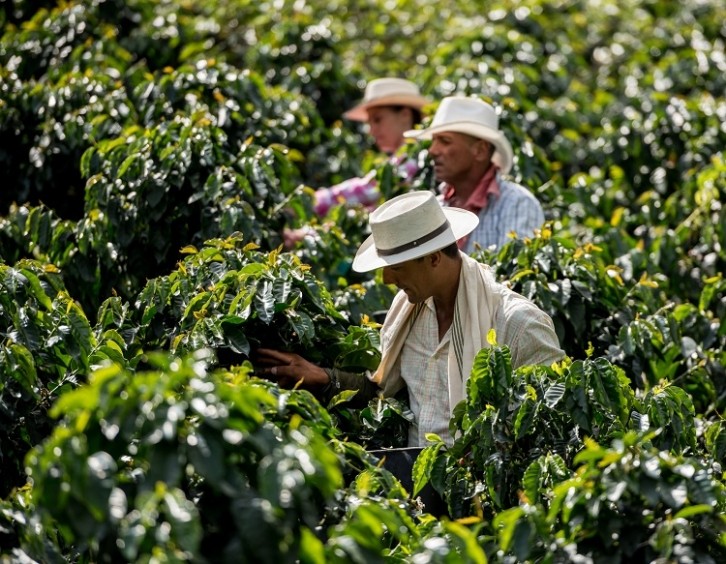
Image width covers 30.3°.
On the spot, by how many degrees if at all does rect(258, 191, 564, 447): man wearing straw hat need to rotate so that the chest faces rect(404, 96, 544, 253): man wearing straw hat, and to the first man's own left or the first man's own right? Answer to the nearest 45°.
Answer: approximately 135° to the first man's own right

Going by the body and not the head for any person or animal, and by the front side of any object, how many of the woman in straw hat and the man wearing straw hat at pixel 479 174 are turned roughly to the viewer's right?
0

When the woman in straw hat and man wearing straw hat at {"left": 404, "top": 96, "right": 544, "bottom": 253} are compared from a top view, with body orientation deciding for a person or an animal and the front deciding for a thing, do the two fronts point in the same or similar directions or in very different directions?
same or similar directions

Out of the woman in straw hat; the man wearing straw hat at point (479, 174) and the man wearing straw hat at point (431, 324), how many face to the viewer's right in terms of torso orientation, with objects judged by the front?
0

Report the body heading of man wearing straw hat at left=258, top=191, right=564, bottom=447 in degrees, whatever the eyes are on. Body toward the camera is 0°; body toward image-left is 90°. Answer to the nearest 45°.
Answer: approximately 45°

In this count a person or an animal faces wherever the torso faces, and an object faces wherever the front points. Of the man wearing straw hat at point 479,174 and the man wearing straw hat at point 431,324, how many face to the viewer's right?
0

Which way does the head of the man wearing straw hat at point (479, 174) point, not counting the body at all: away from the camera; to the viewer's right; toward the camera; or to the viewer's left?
to the viewer's left

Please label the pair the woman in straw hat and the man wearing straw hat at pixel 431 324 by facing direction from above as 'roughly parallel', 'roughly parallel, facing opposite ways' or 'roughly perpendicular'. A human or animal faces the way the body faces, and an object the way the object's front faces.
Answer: roughly parallel

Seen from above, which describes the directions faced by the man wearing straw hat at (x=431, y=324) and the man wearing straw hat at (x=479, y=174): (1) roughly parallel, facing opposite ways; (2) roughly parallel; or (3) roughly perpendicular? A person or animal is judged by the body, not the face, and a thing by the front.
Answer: roughly parallel

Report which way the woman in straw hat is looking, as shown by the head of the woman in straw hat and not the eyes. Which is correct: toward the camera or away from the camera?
toward the camera

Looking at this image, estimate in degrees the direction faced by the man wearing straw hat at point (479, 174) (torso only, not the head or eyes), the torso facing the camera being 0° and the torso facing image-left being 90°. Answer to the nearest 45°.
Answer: approximately 45°

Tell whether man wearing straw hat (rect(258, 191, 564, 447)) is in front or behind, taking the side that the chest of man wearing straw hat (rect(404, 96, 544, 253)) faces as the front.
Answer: in front

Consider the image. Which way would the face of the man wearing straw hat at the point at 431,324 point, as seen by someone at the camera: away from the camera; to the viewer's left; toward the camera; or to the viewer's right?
to the viewer's left
